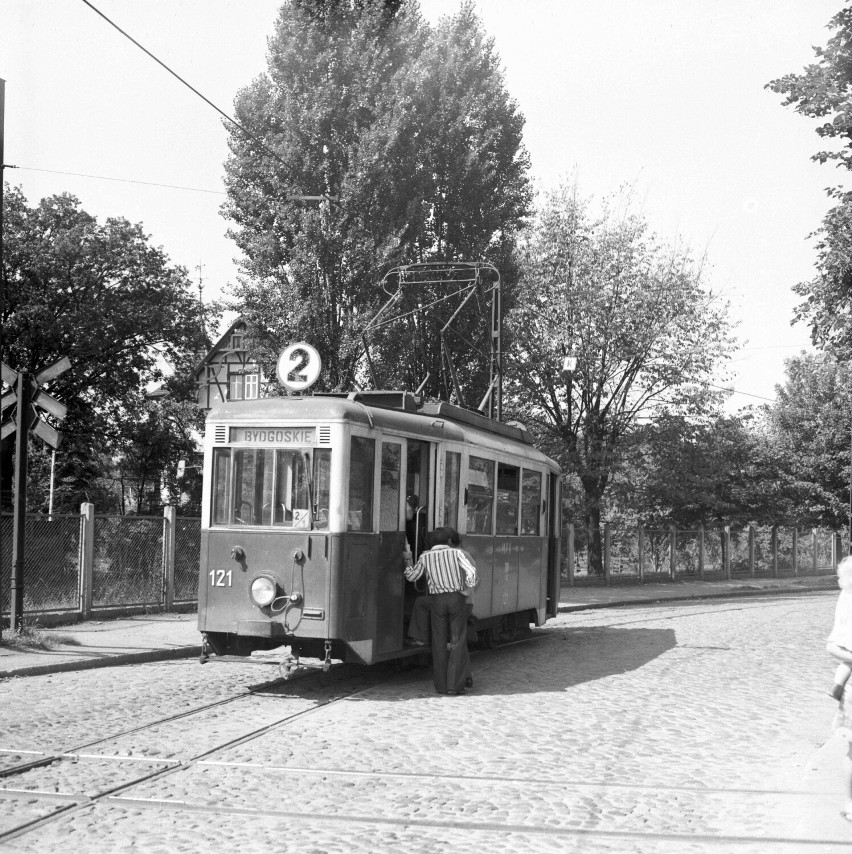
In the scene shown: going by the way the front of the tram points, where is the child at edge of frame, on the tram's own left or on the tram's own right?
on the tram's own left

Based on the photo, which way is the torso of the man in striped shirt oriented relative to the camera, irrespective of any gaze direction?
away from the camera

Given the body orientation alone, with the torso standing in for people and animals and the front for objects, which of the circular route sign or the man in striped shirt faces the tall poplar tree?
the man in striped shirt

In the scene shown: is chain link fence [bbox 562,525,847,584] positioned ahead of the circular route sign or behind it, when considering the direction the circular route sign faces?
behind

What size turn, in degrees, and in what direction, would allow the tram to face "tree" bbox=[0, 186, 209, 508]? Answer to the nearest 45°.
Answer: approximately 135° to its right

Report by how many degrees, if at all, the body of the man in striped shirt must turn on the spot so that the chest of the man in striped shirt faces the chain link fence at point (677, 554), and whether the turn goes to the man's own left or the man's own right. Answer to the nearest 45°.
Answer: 0° — they already face it

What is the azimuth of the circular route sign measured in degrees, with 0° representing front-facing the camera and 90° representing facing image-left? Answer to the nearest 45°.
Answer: approximately 0°

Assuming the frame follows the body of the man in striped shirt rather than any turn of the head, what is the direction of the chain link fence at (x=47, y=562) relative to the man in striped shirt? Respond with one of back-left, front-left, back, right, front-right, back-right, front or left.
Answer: front-left

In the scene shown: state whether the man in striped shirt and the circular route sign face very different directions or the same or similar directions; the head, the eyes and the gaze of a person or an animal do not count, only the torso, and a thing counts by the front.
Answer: very different directions

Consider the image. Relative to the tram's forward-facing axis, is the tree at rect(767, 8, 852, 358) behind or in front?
behind
